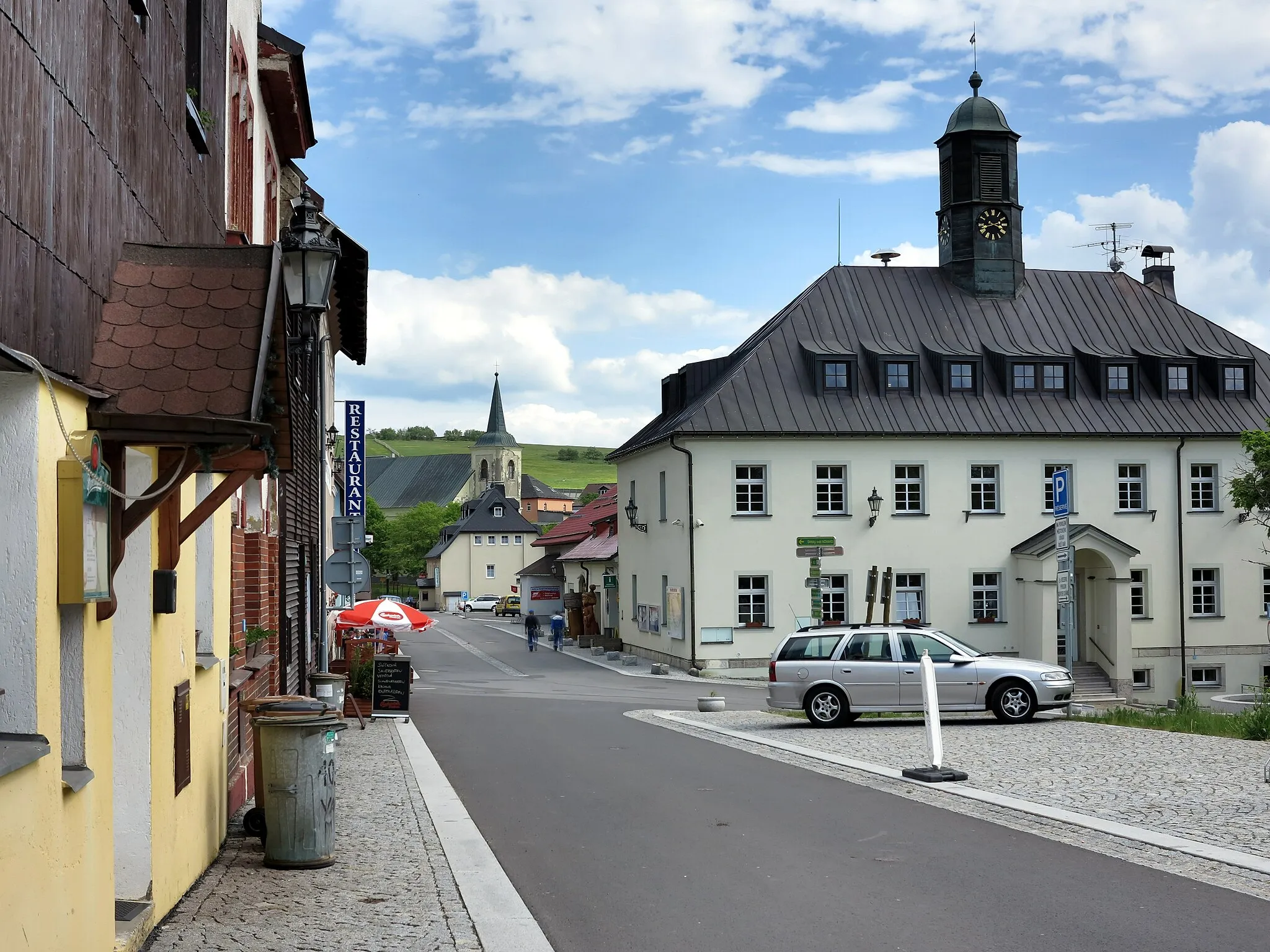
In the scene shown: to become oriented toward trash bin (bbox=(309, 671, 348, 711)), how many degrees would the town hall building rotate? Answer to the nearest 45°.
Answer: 0° — it already faces it

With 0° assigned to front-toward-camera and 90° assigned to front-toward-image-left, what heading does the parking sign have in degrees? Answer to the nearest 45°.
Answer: approximately 45°

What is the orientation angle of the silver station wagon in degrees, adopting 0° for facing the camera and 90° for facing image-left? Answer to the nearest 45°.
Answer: approximately 270°

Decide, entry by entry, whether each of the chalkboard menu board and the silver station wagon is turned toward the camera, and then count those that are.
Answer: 1

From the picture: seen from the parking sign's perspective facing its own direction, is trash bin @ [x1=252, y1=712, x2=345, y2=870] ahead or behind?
ahead

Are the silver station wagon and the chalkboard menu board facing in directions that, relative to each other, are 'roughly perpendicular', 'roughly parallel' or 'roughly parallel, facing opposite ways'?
roughly perpendicular

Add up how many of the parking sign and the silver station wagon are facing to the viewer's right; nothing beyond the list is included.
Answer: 1

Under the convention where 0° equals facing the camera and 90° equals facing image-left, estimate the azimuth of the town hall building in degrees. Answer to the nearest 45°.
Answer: approximately 0°

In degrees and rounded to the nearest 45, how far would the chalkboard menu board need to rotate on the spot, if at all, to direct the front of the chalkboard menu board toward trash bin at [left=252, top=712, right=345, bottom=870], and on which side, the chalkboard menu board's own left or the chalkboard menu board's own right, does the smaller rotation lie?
0° — it already faces it

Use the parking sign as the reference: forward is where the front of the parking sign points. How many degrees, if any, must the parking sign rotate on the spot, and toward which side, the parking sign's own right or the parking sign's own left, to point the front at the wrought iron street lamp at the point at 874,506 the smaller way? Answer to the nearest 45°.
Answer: approximately 135° to the parking sign's own right

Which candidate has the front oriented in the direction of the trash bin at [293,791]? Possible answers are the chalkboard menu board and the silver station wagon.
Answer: the chalkboard menu board

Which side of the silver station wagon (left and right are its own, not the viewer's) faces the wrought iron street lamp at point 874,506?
left
